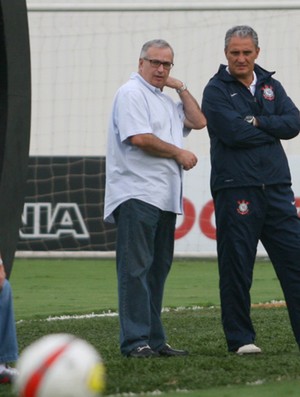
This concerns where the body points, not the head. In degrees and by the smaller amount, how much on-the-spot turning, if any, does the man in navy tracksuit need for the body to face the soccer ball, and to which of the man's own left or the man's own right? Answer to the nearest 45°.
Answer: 0° — they already face it

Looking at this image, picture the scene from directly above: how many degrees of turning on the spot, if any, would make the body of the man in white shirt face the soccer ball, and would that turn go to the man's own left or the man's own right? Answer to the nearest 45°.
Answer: approximately 45° to the man's own right

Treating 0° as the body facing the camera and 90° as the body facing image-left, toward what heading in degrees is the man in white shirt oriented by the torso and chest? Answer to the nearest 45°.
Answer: approximately 315°

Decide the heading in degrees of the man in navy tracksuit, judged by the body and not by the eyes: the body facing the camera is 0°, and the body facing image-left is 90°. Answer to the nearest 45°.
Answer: approximately 0°
